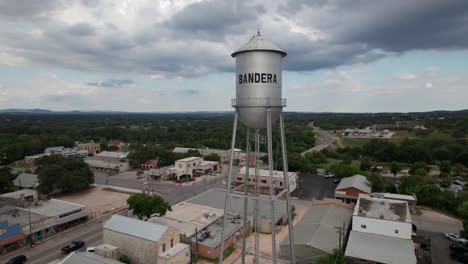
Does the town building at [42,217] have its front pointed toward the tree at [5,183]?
no

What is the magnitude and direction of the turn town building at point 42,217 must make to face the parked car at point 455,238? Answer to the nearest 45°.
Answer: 0° — it already faces it

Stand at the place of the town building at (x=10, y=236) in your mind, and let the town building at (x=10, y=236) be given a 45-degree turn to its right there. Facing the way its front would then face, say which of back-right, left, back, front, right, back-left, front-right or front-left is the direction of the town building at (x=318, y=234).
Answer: front-left

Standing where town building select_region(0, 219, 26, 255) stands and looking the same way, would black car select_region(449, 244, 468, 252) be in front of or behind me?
in front

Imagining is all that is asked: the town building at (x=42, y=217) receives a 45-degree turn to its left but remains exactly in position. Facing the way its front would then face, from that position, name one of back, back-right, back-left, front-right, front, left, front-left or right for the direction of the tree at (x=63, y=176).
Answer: left

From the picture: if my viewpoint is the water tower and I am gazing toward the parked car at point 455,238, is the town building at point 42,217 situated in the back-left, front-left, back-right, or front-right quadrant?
back-left

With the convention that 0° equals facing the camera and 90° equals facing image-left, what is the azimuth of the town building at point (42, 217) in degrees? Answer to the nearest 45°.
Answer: approximately 315°

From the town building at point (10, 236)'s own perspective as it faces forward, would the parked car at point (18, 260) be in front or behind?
in front

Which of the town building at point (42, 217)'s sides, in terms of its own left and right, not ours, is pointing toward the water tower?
front

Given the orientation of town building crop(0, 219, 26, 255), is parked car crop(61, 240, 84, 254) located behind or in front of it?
in front

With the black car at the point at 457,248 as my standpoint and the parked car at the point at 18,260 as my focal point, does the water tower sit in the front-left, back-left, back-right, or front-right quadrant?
front-left

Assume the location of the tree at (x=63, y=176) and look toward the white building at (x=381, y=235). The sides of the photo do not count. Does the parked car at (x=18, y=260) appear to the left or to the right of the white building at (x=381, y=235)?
right

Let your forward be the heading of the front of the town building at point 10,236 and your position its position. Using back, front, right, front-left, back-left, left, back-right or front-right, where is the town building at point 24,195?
back-left

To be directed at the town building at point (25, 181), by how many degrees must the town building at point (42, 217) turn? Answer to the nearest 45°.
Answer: approximately 135° to its left
